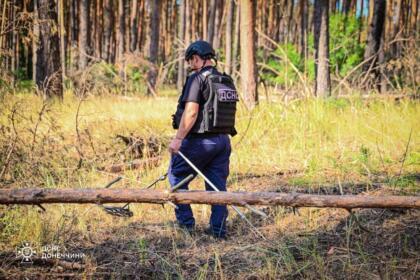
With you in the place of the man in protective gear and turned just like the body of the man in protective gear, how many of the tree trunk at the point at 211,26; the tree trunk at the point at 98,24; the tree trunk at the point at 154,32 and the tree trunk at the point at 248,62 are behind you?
0

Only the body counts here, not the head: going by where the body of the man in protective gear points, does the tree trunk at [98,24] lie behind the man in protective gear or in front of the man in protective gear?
in front

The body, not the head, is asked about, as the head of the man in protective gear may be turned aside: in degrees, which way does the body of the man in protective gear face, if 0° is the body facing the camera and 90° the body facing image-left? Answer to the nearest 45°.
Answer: approximately 135°

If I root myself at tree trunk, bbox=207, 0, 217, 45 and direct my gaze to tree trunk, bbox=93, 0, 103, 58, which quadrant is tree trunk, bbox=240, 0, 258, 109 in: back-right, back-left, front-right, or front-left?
back-left

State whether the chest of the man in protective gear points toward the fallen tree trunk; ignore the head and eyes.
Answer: no

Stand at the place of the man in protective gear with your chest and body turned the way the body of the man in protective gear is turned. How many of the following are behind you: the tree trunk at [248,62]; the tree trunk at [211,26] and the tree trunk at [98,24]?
0

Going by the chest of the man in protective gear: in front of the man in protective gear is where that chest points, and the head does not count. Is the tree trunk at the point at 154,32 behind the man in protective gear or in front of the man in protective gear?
in front

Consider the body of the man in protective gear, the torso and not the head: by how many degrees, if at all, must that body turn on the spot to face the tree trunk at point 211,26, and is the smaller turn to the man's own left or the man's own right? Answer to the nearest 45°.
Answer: approximately 45° to the man's own right

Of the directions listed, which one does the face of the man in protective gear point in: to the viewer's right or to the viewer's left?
to the viewer's left
